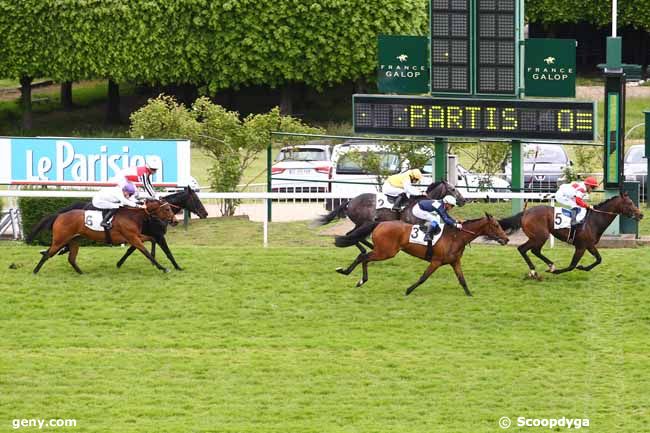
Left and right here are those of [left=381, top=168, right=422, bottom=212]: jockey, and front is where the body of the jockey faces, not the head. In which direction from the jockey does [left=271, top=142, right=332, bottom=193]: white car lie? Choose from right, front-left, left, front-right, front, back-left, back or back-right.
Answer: left

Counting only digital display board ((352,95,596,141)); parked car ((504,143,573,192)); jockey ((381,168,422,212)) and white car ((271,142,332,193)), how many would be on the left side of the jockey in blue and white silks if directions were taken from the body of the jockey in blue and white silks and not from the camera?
4

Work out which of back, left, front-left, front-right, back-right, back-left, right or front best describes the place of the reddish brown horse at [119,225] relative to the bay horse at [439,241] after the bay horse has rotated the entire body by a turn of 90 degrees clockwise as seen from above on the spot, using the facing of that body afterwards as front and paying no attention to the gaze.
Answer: right

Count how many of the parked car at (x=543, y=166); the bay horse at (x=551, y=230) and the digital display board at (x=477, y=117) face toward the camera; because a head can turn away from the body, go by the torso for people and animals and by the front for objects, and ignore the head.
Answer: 2

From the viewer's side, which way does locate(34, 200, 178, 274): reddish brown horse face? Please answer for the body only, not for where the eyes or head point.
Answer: to the viewer's right

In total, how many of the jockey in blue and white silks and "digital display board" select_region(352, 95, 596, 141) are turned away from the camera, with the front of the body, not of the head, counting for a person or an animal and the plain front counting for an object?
0

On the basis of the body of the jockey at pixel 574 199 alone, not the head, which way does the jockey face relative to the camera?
to the viewer's right

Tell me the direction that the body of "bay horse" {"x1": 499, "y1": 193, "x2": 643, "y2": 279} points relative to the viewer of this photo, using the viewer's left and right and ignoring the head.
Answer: facing to the right of the viewer

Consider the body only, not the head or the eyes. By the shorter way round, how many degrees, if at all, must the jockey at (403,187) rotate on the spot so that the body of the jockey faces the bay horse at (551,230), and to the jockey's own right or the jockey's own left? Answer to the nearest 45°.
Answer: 0° — they already face it

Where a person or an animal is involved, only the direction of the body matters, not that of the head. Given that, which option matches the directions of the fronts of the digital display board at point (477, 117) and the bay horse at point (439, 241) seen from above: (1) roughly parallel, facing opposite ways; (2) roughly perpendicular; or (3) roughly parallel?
roughly perpendicular

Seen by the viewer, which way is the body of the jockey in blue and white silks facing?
to the viewer's right

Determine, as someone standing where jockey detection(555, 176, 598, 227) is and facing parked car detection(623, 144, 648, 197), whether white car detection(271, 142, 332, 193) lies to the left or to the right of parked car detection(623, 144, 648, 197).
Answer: left
